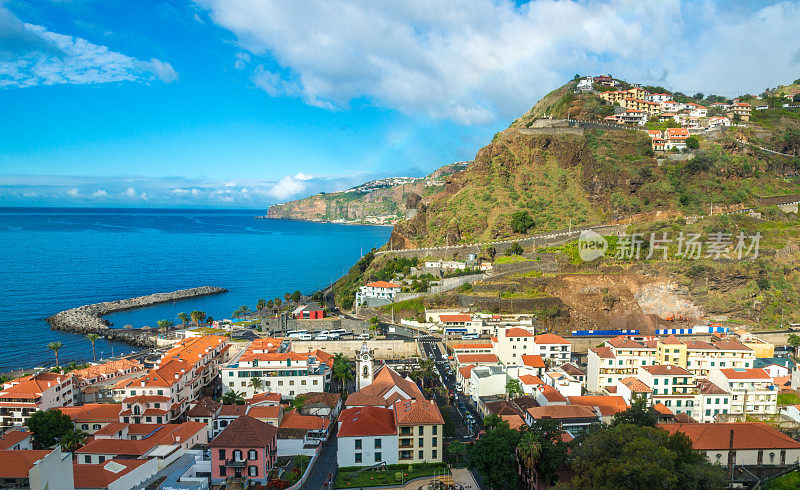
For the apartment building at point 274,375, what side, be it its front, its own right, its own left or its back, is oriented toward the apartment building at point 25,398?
right

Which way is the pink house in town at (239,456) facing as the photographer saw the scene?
facing the viewer

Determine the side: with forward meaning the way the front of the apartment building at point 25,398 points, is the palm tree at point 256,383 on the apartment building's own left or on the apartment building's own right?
on the apartment building's own left

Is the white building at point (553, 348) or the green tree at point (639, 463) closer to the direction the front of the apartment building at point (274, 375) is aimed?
the green tree

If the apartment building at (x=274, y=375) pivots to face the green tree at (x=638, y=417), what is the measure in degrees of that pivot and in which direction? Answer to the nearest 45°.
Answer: approximately 45° to its left

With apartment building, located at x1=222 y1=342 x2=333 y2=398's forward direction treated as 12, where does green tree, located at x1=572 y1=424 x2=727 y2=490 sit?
The green tree is roughly at 11 o'clock from the apartment building.

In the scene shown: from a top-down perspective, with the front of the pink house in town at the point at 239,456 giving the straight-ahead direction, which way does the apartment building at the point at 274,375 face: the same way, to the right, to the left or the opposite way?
the same way

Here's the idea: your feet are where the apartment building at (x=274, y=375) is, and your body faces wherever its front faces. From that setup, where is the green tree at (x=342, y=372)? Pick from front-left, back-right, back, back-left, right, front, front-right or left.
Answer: left

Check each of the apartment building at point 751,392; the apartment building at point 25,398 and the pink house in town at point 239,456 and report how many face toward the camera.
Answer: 3

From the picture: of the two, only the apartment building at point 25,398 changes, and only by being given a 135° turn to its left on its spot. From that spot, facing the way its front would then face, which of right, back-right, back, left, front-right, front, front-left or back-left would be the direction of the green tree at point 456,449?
right

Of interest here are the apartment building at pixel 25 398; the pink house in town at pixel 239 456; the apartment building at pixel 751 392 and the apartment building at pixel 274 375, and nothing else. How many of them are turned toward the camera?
4

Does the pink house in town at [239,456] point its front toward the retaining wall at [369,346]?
no

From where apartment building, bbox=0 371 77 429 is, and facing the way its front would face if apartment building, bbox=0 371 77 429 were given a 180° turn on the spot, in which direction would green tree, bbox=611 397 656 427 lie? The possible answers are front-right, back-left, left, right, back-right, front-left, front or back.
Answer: back-right

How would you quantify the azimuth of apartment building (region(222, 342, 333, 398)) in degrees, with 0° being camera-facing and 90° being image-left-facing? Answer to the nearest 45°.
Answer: approximately 0°

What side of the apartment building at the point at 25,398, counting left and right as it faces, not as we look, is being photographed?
front

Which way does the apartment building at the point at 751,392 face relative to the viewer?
toward the camera

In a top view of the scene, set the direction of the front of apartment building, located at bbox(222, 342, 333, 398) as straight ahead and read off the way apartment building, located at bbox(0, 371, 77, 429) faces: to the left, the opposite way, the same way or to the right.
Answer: the same way
